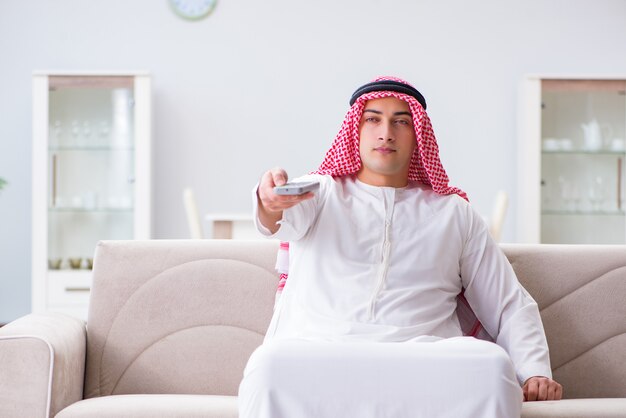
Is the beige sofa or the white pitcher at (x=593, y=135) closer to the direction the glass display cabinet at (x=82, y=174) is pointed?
the beige sofa

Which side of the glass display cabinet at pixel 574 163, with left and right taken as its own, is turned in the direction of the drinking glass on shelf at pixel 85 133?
right

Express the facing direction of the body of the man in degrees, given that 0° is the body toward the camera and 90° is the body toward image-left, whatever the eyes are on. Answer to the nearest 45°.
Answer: approximately 0°

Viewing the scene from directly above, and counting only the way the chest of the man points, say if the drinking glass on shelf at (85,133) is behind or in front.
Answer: behind

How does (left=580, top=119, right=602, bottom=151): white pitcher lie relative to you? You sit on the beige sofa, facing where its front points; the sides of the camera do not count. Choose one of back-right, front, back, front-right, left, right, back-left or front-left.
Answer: back-left
